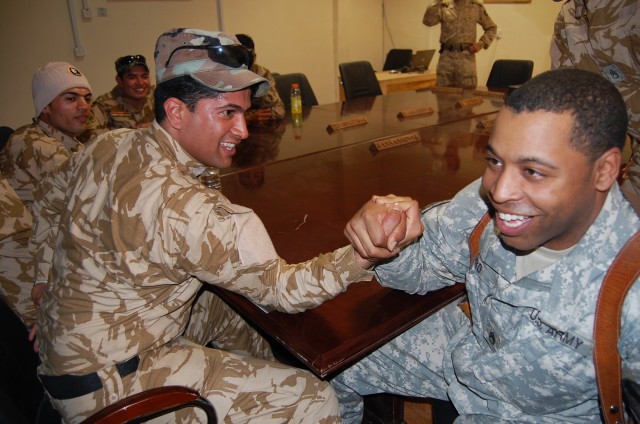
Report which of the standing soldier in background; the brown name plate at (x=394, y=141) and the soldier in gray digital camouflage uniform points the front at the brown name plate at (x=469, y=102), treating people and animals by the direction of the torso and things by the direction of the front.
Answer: the standing soldier in background

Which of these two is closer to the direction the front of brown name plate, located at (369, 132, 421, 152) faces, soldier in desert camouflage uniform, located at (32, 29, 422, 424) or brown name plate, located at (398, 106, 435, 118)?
the soldier in desert camouflage uniform

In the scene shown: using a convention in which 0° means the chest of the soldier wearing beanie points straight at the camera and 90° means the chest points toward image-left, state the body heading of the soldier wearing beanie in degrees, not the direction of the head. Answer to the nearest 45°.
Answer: approximately 315°

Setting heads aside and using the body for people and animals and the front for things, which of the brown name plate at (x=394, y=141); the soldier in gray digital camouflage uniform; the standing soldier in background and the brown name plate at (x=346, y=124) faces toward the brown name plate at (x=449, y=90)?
the standing soldier in background
